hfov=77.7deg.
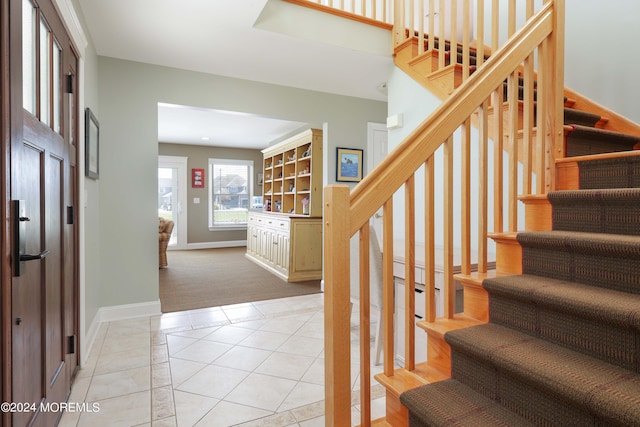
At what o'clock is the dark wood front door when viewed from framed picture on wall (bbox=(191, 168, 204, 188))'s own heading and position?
The dark wood front door is roughly at 12 o'clock from the framed picture on wall.

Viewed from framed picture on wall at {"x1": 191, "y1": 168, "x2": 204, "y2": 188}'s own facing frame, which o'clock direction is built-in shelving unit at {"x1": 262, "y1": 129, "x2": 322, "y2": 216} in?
The built-in shelving unit is roughly at 11 o'clock from the framed picture on wall.

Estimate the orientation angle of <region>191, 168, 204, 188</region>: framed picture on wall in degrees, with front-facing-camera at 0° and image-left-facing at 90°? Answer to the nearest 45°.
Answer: approximately 0°
